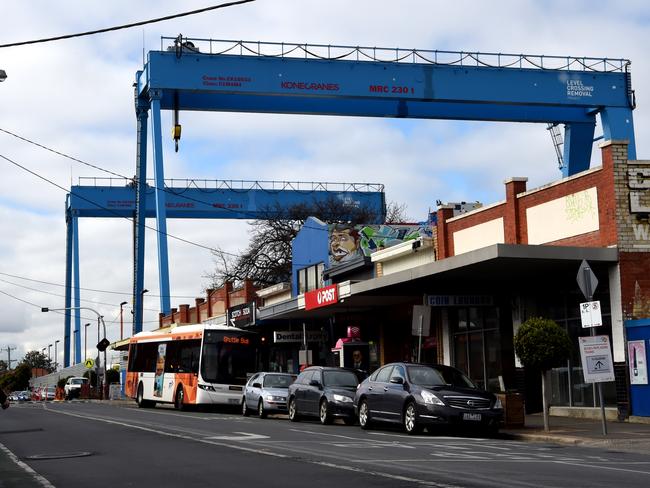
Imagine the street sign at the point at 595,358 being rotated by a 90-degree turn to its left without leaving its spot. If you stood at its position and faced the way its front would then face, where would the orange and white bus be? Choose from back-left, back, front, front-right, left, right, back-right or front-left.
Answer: back-left

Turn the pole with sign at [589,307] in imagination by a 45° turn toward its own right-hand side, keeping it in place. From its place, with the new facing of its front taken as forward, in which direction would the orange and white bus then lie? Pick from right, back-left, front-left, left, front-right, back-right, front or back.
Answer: right

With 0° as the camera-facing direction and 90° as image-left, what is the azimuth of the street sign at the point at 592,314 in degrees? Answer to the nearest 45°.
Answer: approximately 0°

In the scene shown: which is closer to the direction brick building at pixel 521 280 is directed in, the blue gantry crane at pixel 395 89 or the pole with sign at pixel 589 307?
the pole with sign

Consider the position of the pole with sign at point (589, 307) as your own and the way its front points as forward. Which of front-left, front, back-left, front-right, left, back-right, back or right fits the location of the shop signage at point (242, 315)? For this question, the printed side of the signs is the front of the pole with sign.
back-right
